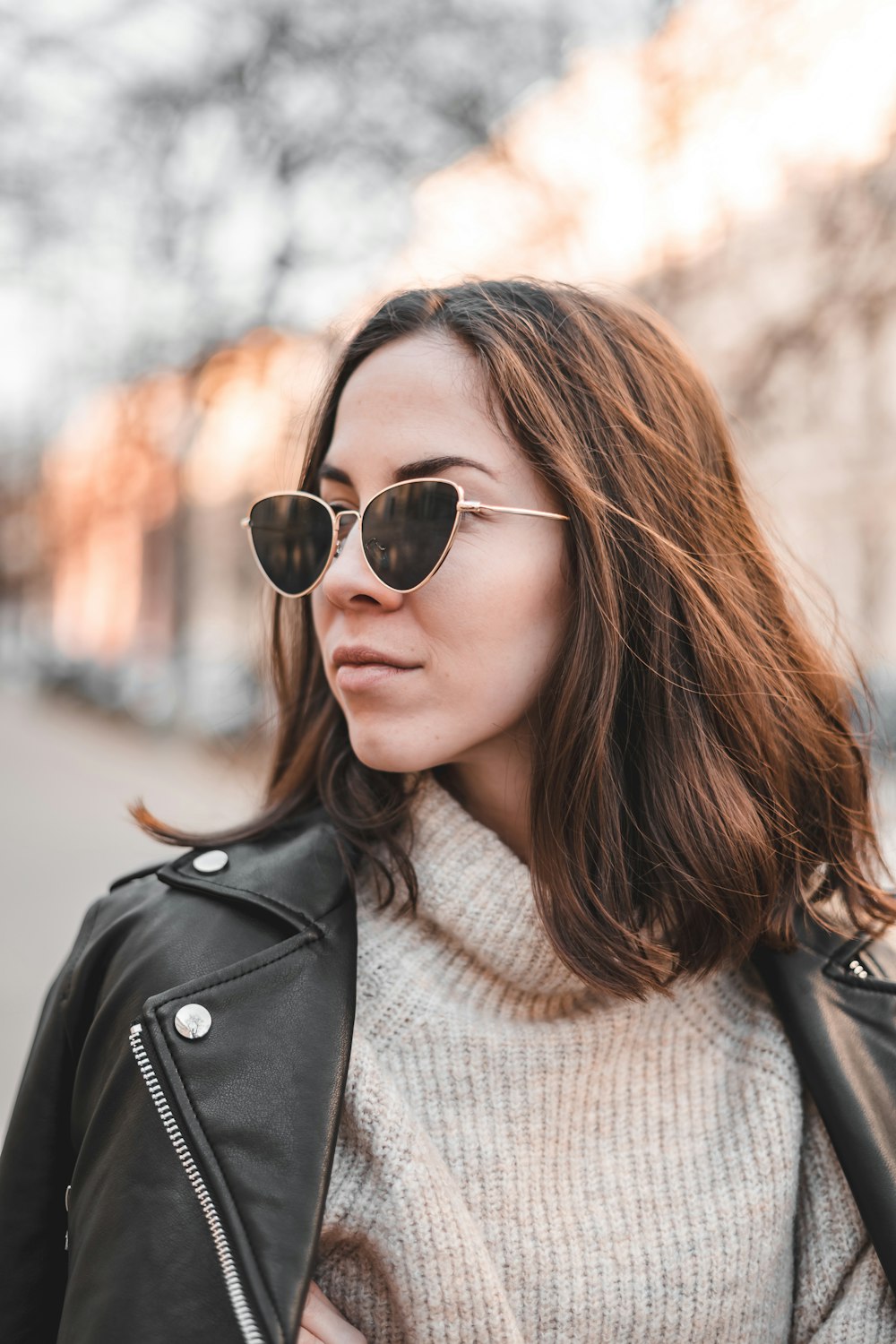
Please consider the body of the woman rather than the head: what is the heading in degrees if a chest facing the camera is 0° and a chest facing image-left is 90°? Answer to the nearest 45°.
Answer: approximately 0°

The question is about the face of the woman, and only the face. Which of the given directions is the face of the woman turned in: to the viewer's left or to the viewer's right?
to the viewer's left

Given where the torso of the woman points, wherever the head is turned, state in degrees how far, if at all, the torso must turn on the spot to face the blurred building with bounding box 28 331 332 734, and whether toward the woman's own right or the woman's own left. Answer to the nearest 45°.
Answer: approximately 180°
